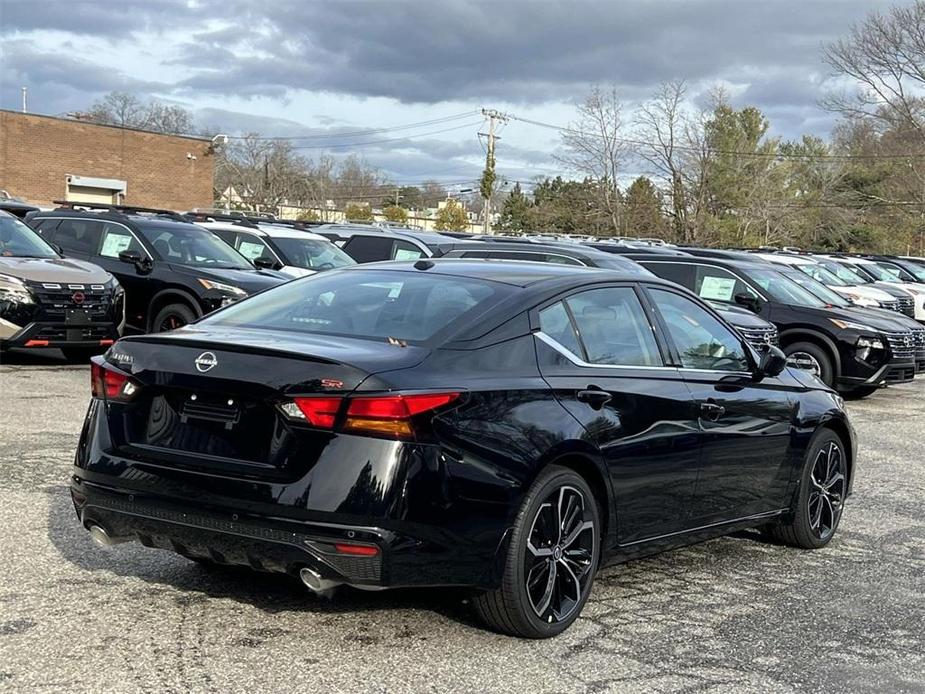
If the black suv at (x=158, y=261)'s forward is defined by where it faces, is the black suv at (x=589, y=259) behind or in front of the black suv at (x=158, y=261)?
in front

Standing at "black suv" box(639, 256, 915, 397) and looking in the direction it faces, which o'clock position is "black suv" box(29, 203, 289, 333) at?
"black suv" box(29, 203, 289, 333) is roughly at 4 o'clock from "black suv" box(639, 256, 915, 397).

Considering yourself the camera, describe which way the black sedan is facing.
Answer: facing away from the viewer and to the right of the viewer

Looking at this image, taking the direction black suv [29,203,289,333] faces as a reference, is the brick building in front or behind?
behind

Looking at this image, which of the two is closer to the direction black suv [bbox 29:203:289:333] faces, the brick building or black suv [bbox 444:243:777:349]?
the black suv

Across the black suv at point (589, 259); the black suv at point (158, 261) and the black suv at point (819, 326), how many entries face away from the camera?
0

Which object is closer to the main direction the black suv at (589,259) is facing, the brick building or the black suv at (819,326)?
the black suv

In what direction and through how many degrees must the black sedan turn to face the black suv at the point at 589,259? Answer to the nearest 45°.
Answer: approximately 45° to its left

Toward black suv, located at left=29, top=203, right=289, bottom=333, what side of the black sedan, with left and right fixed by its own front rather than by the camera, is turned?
left

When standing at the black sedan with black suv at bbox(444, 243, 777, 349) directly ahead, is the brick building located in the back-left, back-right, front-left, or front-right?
front-left

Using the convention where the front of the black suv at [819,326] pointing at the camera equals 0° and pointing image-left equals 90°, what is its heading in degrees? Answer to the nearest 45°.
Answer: approximately 315°

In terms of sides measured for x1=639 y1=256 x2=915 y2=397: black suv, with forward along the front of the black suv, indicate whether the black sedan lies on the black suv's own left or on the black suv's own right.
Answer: on the black suv's own right

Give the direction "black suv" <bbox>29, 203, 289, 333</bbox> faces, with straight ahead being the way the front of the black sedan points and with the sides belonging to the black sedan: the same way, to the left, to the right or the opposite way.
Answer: to the right

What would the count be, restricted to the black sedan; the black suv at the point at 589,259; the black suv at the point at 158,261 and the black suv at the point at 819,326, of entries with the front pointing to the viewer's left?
0

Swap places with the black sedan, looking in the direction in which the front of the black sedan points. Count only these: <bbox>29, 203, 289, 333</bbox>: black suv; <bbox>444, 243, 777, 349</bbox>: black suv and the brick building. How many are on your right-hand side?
0

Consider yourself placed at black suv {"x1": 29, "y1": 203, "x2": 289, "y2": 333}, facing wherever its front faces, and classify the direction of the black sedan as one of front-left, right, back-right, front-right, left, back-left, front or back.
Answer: front-right

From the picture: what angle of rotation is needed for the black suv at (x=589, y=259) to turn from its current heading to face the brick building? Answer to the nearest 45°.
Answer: approximately 180°

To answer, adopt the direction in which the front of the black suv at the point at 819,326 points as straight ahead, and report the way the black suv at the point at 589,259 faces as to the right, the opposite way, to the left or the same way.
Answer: the same way

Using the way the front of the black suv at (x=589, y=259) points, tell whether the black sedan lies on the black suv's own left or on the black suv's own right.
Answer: on the black suv's own right

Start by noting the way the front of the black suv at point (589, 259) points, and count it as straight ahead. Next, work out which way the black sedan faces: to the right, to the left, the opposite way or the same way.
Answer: to the left
